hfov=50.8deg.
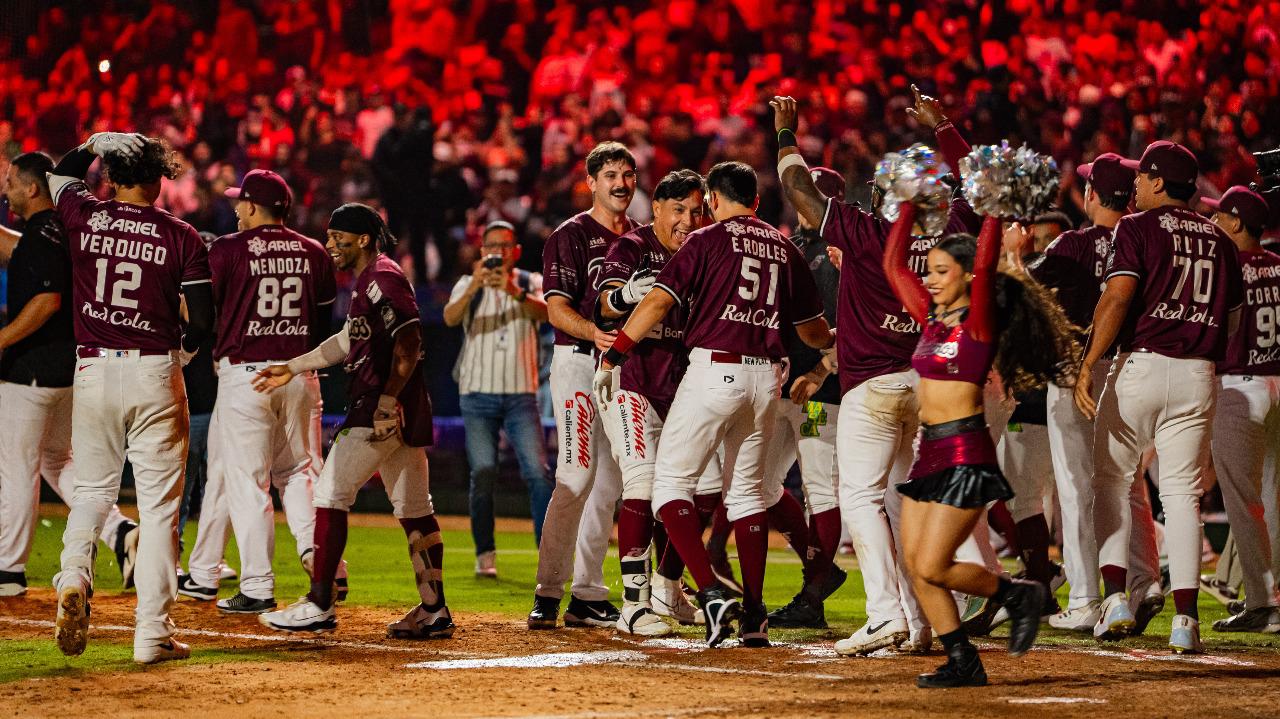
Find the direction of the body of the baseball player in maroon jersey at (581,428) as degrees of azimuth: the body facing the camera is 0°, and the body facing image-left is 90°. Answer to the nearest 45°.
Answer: approximately 315°

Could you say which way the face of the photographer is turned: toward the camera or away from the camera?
toward the camera

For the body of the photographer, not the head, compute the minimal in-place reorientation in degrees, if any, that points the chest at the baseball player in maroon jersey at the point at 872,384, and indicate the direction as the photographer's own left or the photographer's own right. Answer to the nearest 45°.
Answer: approximately 45° to the photographer's own left

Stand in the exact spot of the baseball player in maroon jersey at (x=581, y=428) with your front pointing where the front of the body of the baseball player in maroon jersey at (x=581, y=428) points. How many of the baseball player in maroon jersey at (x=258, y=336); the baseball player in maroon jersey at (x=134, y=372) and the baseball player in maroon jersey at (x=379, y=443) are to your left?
0

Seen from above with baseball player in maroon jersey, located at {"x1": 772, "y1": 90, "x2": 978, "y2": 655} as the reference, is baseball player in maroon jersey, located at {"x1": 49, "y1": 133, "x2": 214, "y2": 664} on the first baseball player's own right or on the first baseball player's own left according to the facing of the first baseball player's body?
on the first baseball player's own left

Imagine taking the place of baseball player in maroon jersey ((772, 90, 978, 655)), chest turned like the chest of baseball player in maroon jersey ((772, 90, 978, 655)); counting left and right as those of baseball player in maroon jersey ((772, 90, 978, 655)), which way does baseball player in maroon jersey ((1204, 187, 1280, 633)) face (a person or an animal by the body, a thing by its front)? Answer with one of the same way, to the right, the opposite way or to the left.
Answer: the same way

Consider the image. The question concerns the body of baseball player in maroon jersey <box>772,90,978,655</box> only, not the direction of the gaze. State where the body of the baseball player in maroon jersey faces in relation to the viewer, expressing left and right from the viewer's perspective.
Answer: facing away from the viewer and to the left of the viewer

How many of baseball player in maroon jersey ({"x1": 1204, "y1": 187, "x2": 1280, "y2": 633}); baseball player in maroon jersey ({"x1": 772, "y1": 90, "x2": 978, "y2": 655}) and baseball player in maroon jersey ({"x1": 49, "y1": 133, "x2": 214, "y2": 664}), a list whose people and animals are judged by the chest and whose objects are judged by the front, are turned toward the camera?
0

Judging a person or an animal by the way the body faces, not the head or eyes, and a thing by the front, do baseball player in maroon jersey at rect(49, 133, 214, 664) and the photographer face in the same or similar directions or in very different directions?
very different directions

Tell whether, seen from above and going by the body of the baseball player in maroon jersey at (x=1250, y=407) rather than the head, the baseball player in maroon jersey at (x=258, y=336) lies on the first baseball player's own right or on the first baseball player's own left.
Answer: on the first baseball player's own left

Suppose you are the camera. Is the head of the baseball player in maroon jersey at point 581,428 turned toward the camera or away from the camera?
toward the camera

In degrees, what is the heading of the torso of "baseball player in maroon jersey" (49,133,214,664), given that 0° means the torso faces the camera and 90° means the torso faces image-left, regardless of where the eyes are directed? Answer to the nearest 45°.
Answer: approximately 180°

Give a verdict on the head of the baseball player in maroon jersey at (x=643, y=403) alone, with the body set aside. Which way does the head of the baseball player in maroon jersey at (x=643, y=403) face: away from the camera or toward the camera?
toward the camera

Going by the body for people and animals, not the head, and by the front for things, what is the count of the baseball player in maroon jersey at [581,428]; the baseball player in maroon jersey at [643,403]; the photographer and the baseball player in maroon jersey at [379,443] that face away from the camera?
0

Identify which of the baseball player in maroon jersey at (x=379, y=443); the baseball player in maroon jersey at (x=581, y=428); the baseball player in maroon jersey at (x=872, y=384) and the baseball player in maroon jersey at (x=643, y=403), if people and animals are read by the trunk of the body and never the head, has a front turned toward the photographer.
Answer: the baseball player in maroon jersey at (x=872, y=384)

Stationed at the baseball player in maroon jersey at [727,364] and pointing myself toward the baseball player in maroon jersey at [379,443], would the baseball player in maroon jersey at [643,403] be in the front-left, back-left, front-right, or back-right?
front-right

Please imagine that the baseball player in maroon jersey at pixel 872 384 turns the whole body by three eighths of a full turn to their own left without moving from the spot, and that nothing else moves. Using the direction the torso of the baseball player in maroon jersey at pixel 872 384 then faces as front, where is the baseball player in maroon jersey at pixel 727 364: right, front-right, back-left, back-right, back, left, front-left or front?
right

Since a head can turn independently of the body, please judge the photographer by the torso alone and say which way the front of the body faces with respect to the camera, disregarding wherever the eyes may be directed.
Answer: toward the camera
